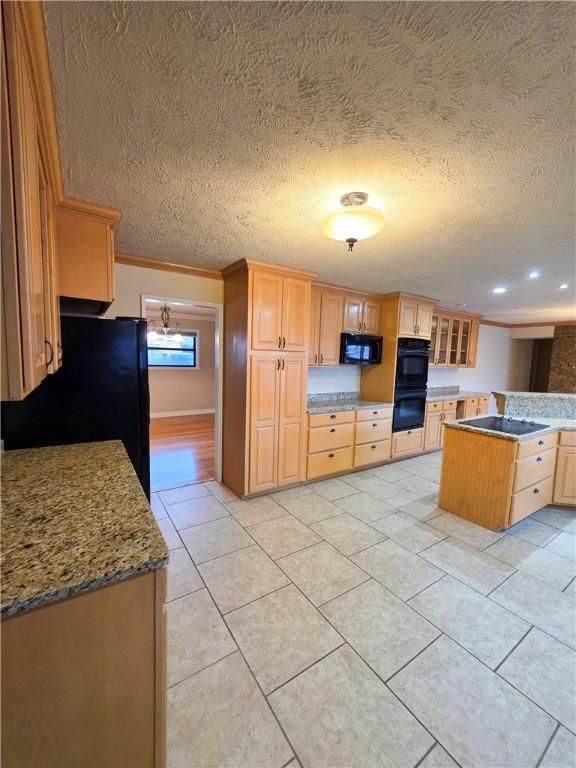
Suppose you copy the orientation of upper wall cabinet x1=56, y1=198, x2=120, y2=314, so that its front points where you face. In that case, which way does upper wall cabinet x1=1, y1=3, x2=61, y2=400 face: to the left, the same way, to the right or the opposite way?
the same way

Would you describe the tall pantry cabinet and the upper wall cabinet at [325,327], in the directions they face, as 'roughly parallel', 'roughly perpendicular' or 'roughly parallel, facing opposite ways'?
roughly parallel

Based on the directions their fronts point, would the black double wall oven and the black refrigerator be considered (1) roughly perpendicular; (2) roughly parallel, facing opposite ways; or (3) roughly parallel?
roughly perpendicular

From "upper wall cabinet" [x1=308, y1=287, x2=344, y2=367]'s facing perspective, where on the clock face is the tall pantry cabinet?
The tall pantry cabinet is roughly at 3 o'clock from the upper wall cabinet.

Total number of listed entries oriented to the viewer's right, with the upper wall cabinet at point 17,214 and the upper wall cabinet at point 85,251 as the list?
2

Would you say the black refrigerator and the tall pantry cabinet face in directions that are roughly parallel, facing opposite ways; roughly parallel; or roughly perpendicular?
roughly perpendicular

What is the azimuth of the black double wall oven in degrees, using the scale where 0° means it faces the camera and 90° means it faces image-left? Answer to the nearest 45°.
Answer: approximately 315°

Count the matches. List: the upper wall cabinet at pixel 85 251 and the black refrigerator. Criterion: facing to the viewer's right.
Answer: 2

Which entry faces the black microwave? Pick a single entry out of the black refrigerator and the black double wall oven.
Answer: the black refrigerator

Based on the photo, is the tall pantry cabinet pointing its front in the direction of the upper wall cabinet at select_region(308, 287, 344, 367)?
no

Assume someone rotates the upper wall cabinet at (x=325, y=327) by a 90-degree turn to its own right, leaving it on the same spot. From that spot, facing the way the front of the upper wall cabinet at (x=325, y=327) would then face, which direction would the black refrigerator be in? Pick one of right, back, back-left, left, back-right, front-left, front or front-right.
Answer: front

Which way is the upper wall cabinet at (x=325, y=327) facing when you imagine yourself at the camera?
facing the viewer and to the right of the viewer

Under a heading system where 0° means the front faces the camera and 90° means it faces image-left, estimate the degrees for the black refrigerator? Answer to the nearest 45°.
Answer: approximately 270°

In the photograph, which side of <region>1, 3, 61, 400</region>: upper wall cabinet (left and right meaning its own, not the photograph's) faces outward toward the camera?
right

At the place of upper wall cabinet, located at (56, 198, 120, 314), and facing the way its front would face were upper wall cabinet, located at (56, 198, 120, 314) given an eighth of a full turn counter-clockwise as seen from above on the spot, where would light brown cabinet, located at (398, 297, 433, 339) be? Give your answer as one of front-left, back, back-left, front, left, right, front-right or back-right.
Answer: front-right

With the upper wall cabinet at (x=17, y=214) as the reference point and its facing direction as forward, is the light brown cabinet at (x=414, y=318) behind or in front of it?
in front

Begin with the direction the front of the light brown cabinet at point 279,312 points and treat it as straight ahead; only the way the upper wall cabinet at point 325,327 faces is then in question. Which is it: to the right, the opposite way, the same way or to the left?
the same way

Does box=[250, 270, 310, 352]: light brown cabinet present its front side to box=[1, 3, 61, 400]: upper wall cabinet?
no

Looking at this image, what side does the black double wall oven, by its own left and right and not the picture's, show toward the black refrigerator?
right

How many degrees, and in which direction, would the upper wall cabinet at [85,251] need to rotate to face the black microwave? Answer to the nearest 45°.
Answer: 0° — it already faces it

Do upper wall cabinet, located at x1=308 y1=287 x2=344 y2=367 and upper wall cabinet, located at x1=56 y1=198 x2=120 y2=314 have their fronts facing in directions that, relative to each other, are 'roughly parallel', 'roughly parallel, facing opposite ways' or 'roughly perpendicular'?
roughly perpendicular
